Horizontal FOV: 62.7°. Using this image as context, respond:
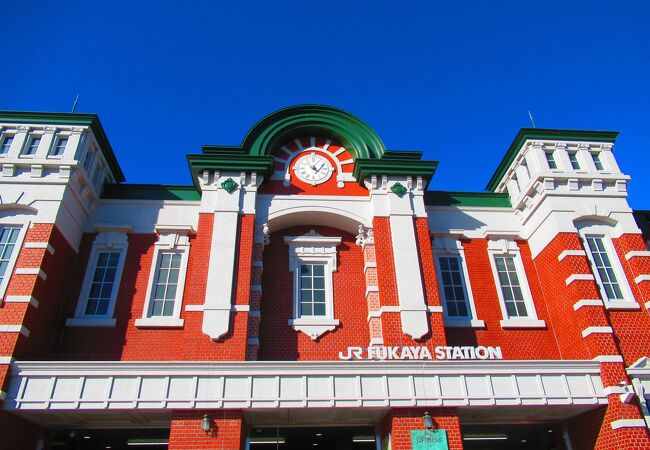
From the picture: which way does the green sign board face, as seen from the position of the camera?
facing the viewer
